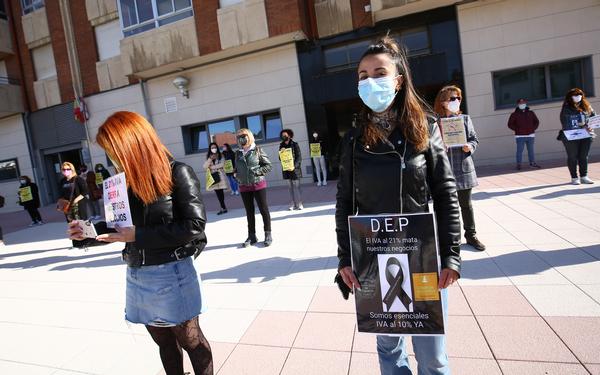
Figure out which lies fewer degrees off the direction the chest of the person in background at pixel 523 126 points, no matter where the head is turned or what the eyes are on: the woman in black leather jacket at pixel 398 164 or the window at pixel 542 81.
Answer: the woman in black leather jacket

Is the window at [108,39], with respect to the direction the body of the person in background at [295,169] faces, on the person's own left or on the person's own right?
on the person's own right

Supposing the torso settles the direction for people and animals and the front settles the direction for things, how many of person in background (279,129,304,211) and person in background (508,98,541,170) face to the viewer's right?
0

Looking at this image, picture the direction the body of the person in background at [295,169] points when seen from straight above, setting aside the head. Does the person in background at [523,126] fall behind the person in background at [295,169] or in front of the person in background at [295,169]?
behind

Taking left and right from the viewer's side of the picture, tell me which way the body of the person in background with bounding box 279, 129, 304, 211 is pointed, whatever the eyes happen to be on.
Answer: facing the viewer and to the left of the viewer

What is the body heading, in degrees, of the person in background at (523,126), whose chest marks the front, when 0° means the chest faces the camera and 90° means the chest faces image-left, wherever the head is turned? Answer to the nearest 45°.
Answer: approximately 0°

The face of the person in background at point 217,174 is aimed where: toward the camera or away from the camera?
toward the camera

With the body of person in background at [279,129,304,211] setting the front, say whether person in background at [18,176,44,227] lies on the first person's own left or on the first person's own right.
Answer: on the first person's own right

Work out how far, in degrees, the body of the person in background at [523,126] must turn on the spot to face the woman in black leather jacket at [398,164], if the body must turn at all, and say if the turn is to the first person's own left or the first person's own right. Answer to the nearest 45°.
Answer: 0° — they already face them

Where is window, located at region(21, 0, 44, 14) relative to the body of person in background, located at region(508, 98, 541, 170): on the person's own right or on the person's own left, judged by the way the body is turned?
on the person's own right

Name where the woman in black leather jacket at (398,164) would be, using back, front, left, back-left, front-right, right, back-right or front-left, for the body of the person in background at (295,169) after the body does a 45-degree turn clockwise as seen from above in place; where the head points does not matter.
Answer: left

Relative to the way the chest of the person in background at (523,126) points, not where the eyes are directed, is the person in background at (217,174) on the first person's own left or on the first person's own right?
on the first person's own right

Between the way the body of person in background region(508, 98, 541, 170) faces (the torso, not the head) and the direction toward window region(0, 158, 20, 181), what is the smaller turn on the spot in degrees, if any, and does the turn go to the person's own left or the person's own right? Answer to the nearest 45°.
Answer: approximately 90° to the person's own right

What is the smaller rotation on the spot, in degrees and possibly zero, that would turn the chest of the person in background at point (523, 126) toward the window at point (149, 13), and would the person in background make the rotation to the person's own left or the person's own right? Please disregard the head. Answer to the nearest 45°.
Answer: approximately 90° to the person's own right
